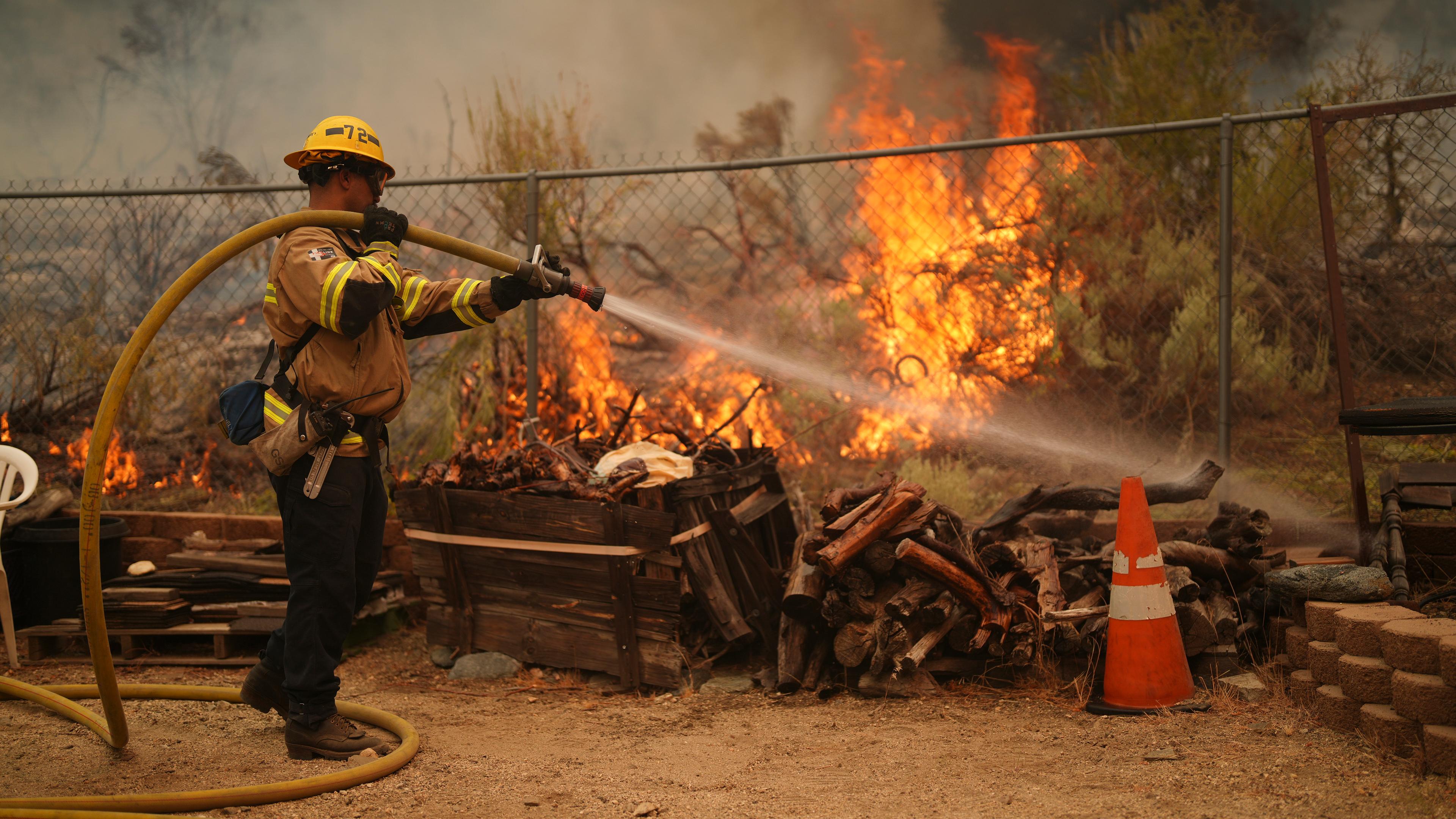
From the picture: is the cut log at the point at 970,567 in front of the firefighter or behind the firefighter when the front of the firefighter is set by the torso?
in front

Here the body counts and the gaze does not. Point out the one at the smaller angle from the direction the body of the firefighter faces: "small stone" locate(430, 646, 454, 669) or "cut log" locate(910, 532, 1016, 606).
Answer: the cut log

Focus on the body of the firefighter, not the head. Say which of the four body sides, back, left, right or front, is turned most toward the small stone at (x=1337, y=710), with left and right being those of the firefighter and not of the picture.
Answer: front

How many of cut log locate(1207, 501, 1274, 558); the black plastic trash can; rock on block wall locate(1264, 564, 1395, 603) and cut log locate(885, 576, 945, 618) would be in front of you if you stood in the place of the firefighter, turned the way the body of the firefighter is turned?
3

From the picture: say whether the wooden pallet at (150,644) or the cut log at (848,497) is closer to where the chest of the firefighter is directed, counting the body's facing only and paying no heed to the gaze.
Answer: the cut log

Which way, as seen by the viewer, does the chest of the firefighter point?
to the viewer's right

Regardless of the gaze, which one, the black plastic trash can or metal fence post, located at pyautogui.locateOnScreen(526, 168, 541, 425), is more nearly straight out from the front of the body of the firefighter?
the metal fence post

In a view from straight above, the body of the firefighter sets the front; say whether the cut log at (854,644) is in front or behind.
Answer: in front

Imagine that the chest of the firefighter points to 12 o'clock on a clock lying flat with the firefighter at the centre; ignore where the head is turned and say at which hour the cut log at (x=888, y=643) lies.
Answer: The cut log is roughly at 12 o'clock from the firefighter.

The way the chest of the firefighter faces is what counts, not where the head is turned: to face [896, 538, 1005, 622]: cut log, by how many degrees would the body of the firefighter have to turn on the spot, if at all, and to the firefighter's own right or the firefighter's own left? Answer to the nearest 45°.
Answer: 0° — they already face it

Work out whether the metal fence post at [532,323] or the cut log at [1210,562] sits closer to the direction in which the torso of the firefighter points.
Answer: the cut log

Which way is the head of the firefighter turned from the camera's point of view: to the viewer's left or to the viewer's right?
to the viewer's right
